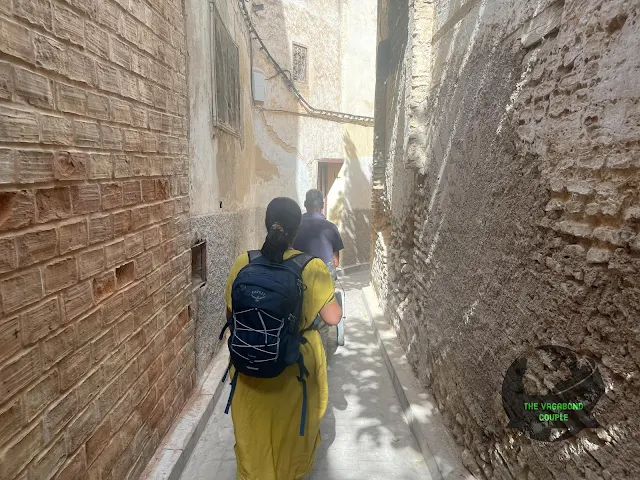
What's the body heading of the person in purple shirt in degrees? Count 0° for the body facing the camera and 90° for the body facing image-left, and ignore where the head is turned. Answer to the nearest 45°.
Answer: approximately 180°

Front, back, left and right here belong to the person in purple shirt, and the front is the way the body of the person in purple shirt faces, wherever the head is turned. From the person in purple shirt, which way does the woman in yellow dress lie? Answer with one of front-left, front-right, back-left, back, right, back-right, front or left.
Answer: back
